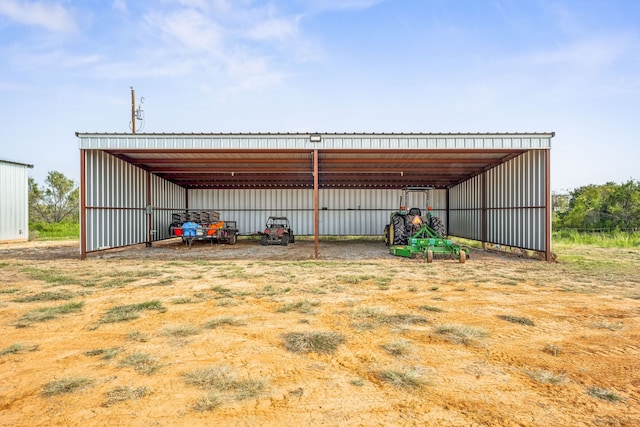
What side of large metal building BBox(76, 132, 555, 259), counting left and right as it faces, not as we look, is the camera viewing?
front

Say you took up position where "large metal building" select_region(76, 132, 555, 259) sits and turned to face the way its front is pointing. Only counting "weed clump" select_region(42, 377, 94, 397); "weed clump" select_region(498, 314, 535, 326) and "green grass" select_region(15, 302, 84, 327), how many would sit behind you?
0

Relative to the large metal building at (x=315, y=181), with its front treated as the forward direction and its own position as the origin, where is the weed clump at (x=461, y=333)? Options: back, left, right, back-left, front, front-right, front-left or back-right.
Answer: front

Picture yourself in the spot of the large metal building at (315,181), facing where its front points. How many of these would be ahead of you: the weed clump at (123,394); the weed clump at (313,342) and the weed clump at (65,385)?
3

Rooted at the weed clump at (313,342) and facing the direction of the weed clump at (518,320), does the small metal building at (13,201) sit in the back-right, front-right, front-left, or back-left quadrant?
back-left

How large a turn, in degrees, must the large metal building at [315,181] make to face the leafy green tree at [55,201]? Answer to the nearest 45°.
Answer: approximately 135° to its right

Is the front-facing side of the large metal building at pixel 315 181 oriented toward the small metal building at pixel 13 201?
no

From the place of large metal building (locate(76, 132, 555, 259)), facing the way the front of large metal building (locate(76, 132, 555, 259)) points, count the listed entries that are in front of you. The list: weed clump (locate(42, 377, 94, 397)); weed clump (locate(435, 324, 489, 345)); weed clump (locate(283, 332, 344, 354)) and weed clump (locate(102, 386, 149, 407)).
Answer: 4

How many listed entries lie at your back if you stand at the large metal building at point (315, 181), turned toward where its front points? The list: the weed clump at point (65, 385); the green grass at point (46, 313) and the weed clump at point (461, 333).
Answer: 0

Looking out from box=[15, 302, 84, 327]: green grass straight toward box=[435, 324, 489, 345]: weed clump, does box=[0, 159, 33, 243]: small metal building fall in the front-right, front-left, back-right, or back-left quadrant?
back-left

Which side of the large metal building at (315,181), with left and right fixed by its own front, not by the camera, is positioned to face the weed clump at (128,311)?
front

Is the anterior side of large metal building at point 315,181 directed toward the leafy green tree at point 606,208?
no

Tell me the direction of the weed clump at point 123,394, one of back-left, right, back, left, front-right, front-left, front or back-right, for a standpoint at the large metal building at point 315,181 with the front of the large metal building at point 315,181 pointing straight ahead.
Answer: front
